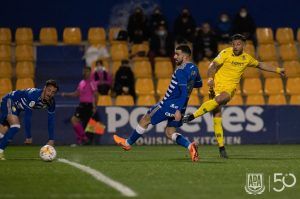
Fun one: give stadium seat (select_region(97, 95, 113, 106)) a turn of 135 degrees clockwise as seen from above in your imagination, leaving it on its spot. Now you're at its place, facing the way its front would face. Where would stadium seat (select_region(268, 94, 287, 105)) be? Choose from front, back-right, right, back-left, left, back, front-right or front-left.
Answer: back-right

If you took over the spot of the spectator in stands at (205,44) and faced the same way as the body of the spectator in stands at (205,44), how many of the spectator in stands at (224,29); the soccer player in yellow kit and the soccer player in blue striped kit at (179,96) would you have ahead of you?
2

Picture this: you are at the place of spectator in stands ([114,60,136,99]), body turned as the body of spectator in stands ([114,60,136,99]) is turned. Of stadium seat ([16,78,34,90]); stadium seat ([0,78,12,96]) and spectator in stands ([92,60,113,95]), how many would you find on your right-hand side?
3

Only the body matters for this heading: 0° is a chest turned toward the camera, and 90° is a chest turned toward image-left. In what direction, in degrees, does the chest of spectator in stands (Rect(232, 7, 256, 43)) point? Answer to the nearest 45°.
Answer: approximately 0°

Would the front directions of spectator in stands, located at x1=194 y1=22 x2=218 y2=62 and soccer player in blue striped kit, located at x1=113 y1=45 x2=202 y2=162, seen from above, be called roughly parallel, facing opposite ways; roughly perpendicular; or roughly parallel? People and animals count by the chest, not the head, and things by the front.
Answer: roughly perpendicular

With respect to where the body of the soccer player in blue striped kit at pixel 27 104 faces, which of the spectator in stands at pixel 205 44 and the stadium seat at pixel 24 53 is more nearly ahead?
the spectator in stands
